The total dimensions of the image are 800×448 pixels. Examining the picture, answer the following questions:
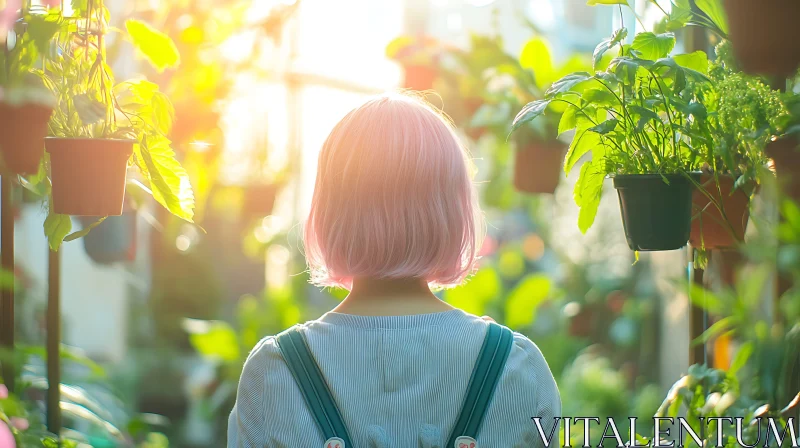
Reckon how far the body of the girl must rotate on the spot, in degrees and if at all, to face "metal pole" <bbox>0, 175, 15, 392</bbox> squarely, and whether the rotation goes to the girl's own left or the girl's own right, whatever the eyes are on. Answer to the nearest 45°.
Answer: approximately 45° to the girl's own left

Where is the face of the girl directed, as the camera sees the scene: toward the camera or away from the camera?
away from the camera

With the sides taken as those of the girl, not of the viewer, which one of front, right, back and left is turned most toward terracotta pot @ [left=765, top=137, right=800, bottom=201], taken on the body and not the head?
right

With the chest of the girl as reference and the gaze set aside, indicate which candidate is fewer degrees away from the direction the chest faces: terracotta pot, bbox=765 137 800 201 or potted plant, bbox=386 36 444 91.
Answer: the potted plant

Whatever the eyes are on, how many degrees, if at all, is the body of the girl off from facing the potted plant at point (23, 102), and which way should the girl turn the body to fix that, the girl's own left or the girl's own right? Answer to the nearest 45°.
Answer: approximately 45° to the girl's own left

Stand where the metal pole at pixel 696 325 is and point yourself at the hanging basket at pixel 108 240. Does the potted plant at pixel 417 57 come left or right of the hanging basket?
right

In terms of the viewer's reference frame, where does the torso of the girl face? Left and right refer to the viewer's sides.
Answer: facing away from the viewer
